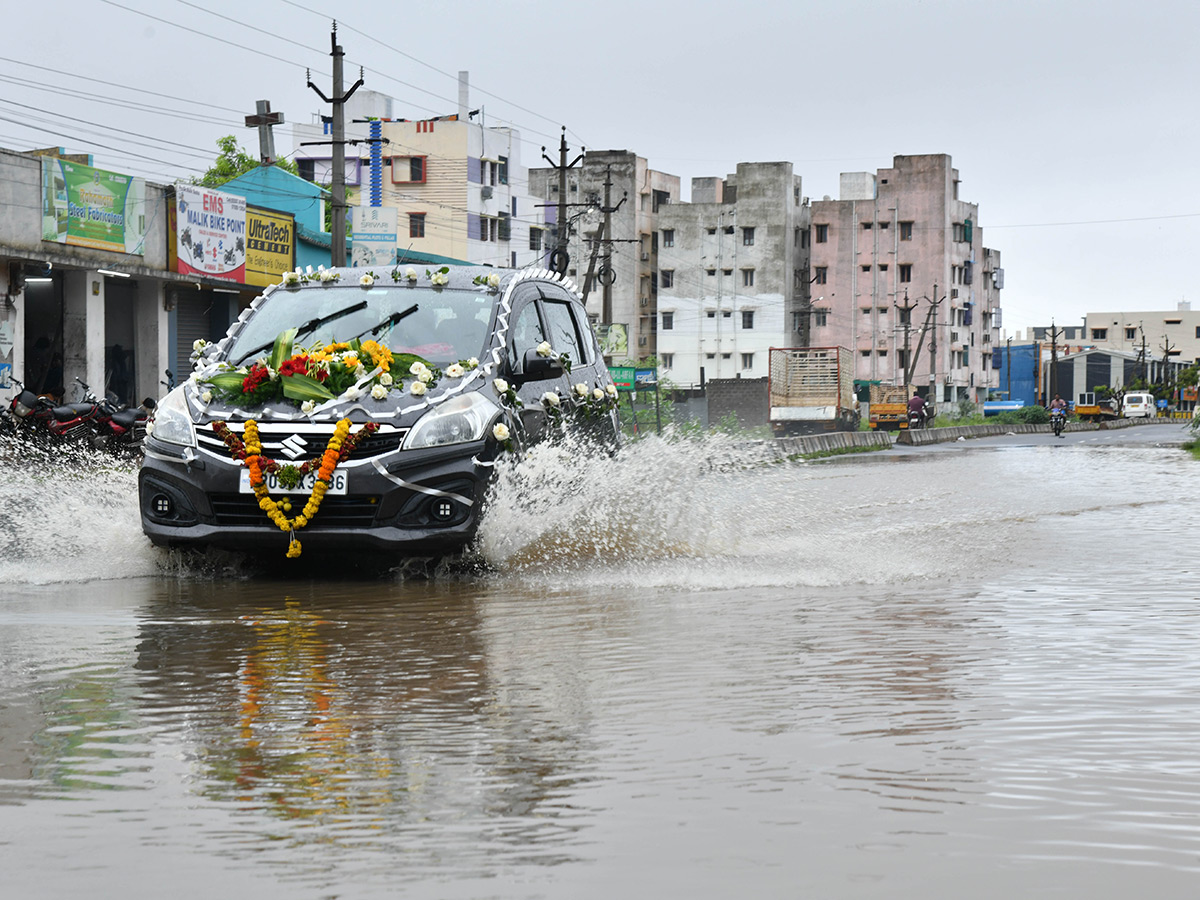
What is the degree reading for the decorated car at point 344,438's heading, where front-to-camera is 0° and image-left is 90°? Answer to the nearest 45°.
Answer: approximately 45°

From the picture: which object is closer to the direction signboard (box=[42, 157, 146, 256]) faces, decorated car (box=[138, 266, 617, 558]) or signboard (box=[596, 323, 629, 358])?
the decorated car

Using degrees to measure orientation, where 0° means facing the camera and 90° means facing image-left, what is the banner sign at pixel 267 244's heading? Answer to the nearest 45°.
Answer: approximately 315°

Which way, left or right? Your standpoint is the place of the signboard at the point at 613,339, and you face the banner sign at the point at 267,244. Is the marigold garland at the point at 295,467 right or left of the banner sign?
left

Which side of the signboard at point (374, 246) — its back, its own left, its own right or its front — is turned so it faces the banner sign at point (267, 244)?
right

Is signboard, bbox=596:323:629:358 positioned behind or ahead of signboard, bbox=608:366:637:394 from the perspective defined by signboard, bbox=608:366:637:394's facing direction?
behind

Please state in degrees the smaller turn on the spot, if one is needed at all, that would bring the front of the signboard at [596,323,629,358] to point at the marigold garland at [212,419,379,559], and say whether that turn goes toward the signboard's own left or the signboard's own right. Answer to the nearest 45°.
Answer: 0° — it already faces it
